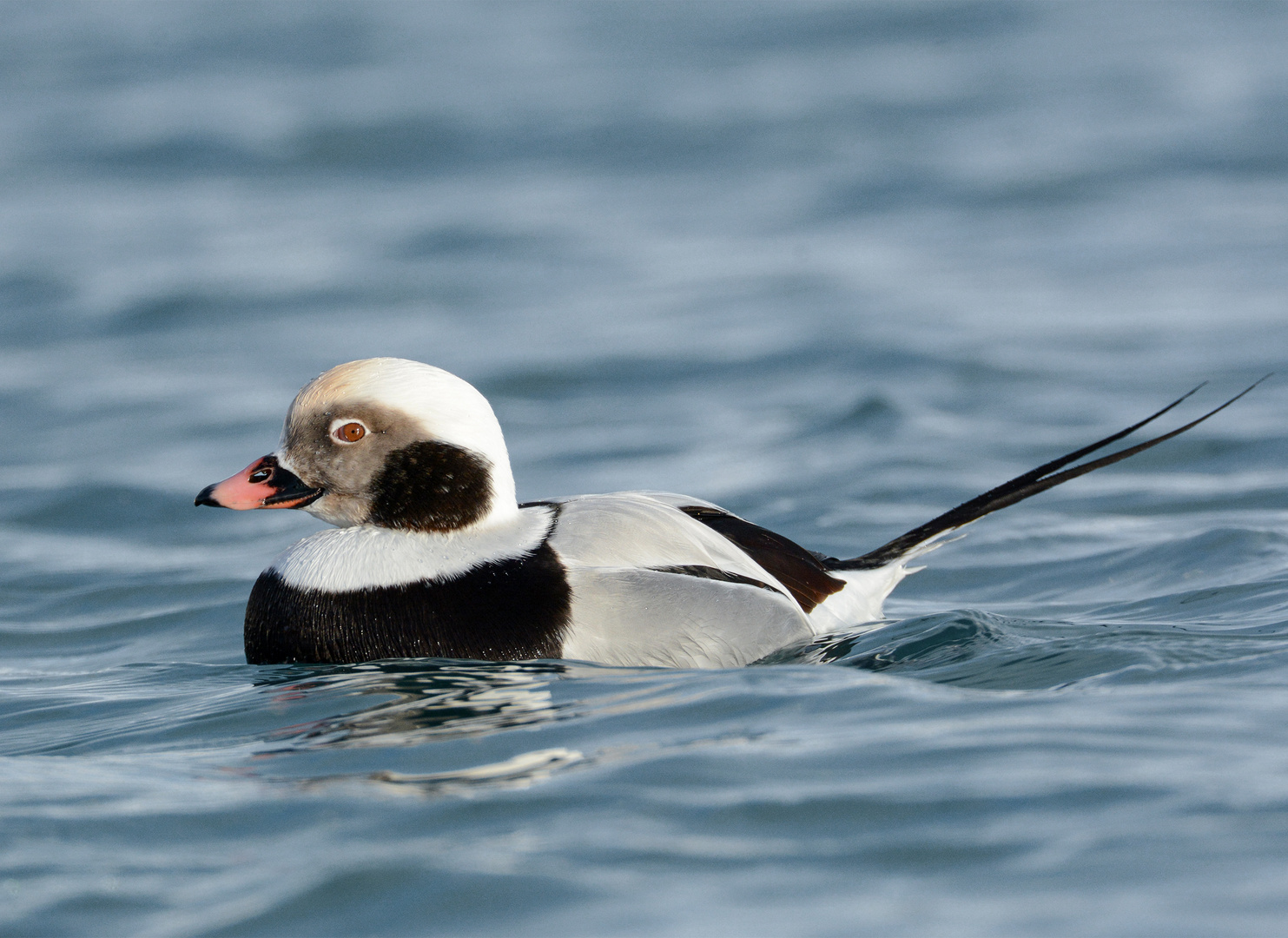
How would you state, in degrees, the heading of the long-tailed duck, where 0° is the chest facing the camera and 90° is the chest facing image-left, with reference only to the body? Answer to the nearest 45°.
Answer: approximately 90°
